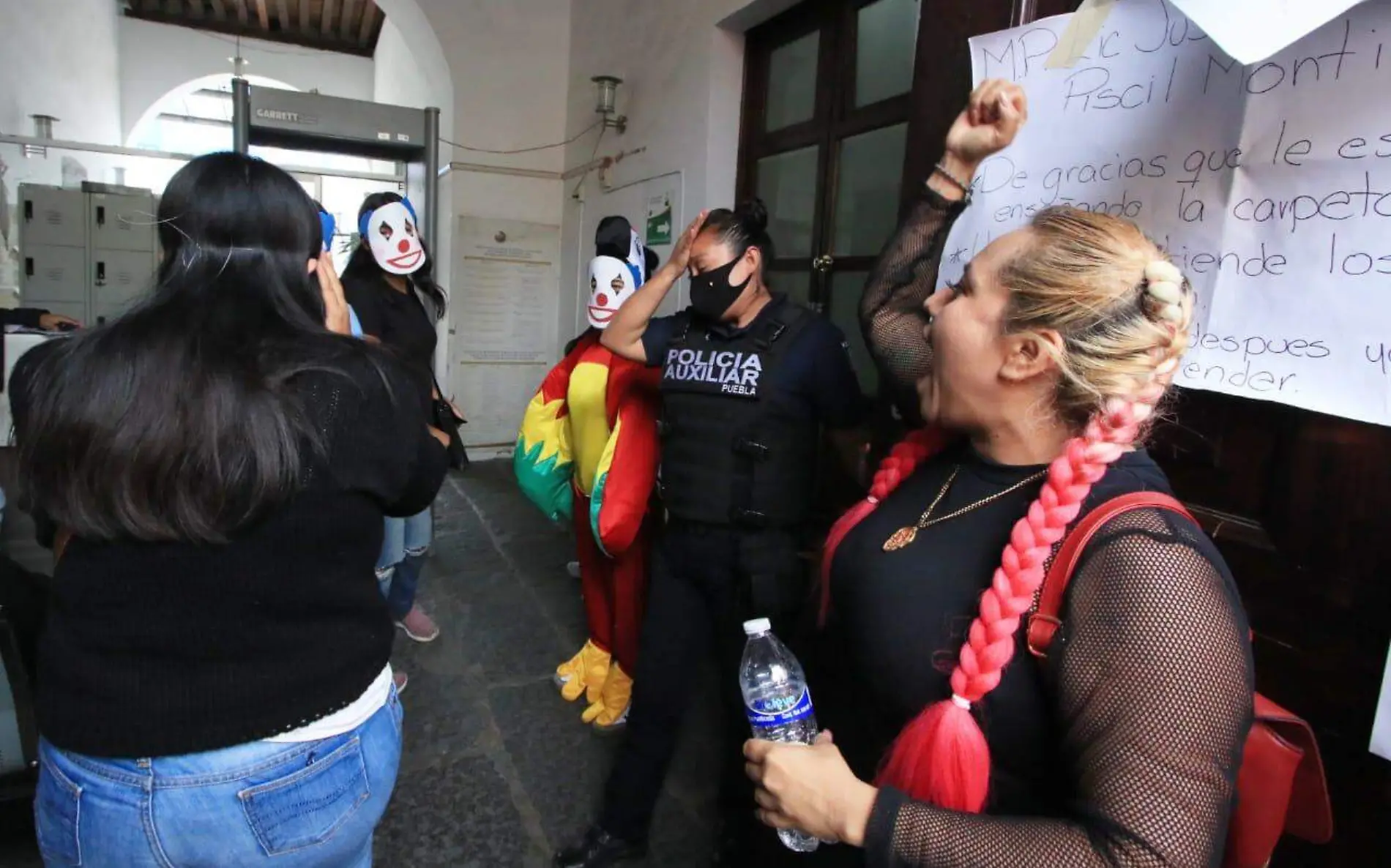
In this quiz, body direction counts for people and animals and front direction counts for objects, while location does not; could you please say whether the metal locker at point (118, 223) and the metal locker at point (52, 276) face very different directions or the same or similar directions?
same or similar directions

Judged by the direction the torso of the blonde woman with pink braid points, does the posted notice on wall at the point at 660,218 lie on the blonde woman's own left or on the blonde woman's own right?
on the blonde woman's own right

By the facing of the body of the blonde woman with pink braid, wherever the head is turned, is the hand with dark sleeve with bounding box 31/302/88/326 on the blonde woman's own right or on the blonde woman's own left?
on the blonde woman's own right

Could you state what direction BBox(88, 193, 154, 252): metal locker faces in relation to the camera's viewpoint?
facing the viewer

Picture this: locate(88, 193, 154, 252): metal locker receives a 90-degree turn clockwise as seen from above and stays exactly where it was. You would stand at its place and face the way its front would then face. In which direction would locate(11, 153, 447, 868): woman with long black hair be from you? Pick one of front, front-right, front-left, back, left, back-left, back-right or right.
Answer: left

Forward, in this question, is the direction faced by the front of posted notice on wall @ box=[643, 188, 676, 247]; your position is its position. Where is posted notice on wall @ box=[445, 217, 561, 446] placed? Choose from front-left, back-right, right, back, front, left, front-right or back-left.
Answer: right

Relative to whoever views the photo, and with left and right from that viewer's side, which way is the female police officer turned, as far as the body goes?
facing the viewer and to the left of the viewer

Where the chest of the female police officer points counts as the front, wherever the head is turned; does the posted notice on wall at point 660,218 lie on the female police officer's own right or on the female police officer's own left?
on the female police officer's own right

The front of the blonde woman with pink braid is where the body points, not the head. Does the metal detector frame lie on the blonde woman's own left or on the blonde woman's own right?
on the blonde woman's own right

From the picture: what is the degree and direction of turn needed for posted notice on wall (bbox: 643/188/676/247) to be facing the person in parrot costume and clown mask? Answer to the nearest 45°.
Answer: approximately 45° to its left

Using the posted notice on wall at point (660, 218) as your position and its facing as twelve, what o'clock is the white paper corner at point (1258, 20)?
The white paper corner is roughly at 10 o'clock from the posted notice on wall.

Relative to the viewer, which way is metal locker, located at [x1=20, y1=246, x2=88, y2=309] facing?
toward the camera

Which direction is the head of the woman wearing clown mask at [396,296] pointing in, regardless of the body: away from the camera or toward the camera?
toward the camera

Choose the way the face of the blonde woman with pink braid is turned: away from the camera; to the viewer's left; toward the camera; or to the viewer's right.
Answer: to the viewer's left
